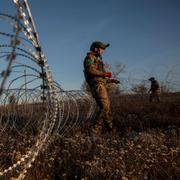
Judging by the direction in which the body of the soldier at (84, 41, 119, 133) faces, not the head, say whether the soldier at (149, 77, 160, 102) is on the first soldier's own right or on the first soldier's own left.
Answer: on the first soldier's own left

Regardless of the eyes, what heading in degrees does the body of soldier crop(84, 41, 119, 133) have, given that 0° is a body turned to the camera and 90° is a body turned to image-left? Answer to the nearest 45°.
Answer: approximately 270°
